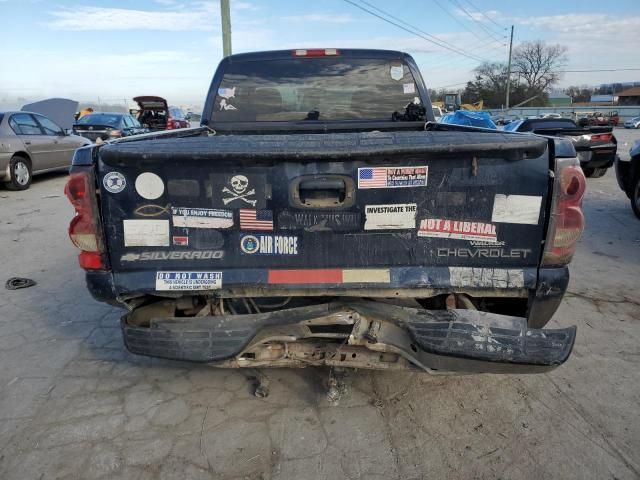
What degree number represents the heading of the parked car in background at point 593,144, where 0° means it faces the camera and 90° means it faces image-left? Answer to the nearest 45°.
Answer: approximately 135°

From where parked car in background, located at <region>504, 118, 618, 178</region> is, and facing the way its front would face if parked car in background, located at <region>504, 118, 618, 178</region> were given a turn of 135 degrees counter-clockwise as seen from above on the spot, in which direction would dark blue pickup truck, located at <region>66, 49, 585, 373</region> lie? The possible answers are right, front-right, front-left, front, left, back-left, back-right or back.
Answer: front

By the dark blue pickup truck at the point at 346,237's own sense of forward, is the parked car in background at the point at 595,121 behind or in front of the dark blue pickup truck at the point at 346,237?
in front

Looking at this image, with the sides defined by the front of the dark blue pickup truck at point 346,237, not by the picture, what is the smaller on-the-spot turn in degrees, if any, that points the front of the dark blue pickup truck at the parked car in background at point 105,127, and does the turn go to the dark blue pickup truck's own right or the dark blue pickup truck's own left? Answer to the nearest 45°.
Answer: approximately 45° to the dark blue pickup truck's own left

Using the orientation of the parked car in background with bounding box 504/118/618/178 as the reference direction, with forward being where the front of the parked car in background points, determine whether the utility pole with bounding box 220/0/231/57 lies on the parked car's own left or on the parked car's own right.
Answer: on the parked car's own left

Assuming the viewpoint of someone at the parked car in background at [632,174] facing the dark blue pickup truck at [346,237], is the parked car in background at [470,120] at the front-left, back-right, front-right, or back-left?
back-right

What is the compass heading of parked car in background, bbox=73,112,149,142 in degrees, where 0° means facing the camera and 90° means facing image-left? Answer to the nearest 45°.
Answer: approximately 225°

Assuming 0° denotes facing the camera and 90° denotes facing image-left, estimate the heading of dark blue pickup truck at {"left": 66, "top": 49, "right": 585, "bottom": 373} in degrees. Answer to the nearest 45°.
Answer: approximately 180°
